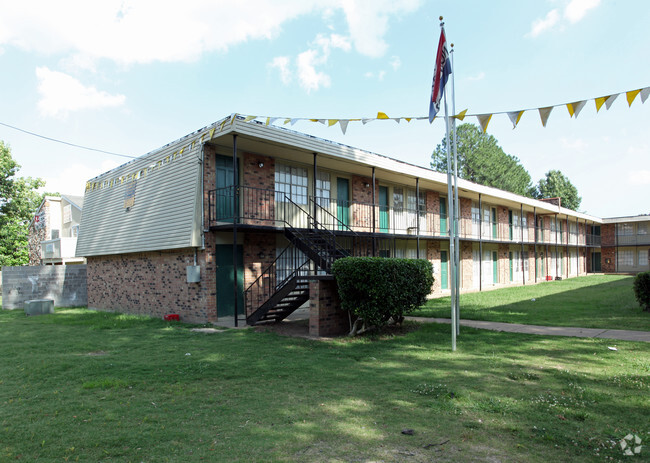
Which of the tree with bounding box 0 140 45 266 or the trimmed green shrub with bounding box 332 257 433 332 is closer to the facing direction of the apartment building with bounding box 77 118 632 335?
the trimmed green shrub

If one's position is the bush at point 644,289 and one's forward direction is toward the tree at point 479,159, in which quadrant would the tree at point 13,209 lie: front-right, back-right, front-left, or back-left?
front-left

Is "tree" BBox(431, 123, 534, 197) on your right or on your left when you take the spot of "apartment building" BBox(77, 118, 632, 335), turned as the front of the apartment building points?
on your left

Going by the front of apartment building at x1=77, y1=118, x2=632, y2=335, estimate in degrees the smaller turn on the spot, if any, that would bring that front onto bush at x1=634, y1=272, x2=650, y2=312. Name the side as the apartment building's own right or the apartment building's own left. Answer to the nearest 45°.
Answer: approximately 45° to the apartment building's own left

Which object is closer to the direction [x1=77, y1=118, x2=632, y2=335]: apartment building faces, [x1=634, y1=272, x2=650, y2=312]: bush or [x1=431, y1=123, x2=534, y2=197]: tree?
the bush

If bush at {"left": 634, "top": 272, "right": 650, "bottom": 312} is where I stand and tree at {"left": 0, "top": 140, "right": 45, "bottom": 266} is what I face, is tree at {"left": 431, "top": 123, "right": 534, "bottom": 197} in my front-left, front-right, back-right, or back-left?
front-right

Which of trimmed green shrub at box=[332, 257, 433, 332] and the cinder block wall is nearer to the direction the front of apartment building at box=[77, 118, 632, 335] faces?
the trimmed green shrub

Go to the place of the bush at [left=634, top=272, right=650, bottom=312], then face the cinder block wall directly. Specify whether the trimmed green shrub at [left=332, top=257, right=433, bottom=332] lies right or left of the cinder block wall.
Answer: left

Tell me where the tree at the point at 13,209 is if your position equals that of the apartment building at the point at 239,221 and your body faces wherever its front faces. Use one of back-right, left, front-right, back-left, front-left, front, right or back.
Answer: back

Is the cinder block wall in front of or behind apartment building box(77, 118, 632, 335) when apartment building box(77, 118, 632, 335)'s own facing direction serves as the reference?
behind

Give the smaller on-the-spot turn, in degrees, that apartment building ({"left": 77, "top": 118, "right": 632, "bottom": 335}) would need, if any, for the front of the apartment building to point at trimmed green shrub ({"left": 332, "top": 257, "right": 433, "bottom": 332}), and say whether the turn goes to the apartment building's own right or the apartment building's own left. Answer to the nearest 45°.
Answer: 0° — it already faces it

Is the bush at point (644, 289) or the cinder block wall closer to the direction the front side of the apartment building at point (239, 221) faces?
the bush

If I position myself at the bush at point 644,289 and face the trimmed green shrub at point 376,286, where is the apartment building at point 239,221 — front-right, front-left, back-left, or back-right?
front-right

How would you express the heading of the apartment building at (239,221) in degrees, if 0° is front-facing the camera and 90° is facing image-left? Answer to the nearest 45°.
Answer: approximately 315°
